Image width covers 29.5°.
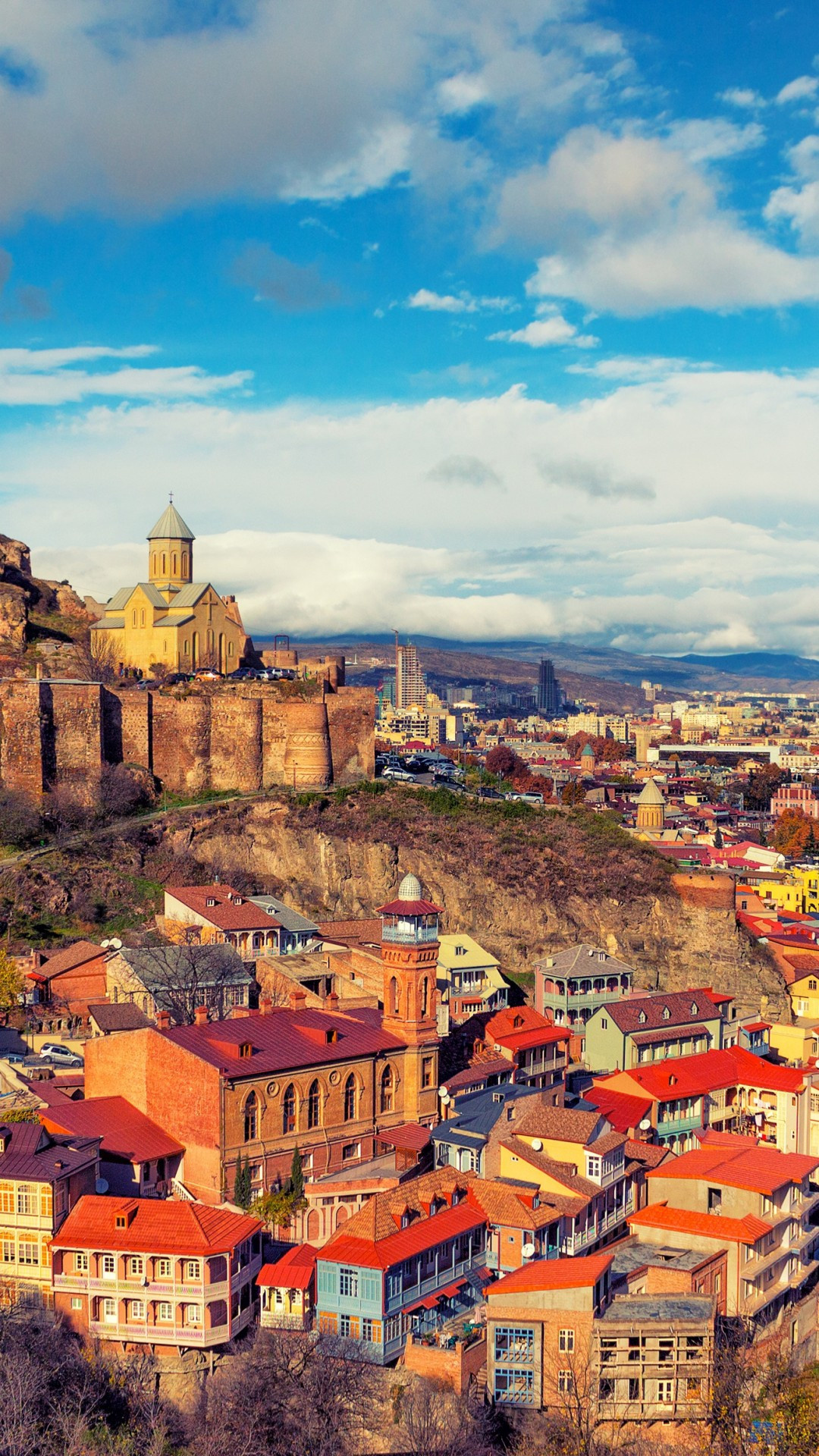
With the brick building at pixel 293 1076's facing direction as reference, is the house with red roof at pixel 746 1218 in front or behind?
in front

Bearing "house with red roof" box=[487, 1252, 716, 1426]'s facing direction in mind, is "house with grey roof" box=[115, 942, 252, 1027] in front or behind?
behind

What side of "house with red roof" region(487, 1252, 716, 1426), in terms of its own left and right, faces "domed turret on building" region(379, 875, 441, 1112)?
back

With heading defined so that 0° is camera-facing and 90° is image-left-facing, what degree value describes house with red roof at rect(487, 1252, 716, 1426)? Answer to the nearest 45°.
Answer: approximately 0°

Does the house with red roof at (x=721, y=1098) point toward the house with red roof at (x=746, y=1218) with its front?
yes

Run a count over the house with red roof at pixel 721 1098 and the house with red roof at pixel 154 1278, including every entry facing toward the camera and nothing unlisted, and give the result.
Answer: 2

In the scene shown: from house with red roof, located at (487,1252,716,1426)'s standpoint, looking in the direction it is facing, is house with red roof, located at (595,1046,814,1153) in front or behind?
behind

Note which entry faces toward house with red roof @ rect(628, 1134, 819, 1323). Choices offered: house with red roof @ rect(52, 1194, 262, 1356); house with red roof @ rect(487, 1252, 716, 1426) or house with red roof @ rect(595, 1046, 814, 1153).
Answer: house with red roof @ rect(595, 1046, 814, 1153)

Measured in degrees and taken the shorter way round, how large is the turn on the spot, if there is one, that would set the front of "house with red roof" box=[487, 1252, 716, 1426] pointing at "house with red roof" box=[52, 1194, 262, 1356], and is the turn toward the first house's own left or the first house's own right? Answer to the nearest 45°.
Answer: approximately 90° to the first house's own right

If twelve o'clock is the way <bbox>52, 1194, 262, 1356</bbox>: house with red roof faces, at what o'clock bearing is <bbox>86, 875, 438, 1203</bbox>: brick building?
The brick building is roughly at 7 o'clock from the house with red roof.

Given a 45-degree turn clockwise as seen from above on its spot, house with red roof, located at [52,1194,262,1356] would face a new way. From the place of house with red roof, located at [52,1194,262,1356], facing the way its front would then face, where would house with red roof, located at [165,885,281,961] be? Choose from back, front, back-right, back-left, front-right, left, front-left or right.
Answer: back-right

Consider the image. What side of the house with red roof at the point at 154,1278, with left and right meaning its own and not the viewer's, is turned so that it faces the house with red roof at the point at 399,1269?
left

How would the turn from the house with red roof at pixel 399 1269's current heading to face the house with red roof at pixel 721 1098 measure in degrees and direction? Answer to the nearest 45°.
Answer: approximately 90° to its left
